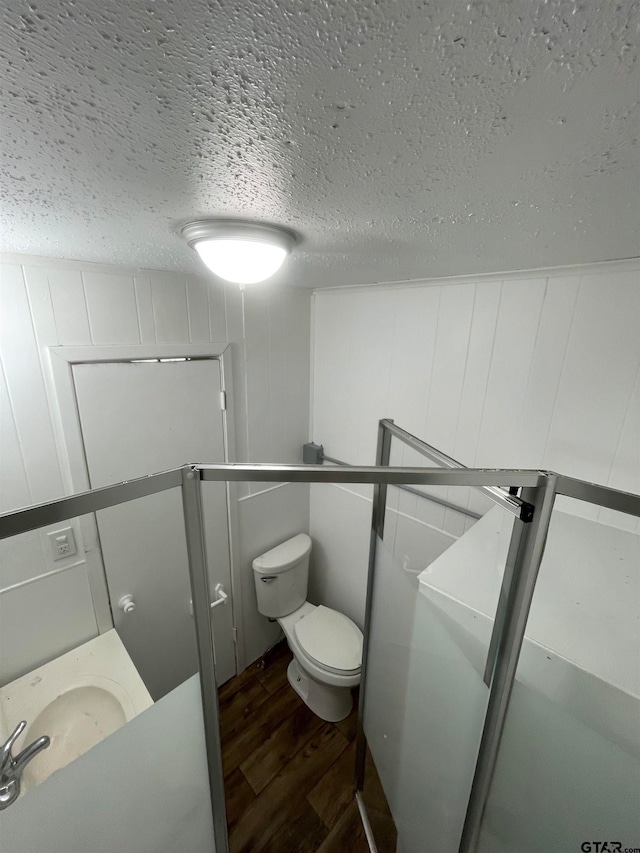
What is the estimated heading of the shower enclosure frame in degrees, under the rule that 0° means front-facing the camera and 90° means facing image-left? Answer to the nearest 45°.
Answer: approximately 180°

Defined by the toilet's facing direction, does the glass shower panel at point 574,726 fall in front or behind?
in front

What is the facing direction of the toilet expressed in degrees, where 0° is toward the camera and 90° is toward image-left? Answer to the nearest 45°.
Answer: approximately 315°

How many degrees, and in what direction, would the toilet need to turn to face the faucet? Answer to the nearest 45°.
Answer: approximately 90° to its right

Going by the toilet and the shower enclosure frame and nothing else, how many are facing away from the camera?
1

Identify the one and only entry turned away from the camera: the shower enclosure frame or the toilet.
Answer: the shower enclosure frame
